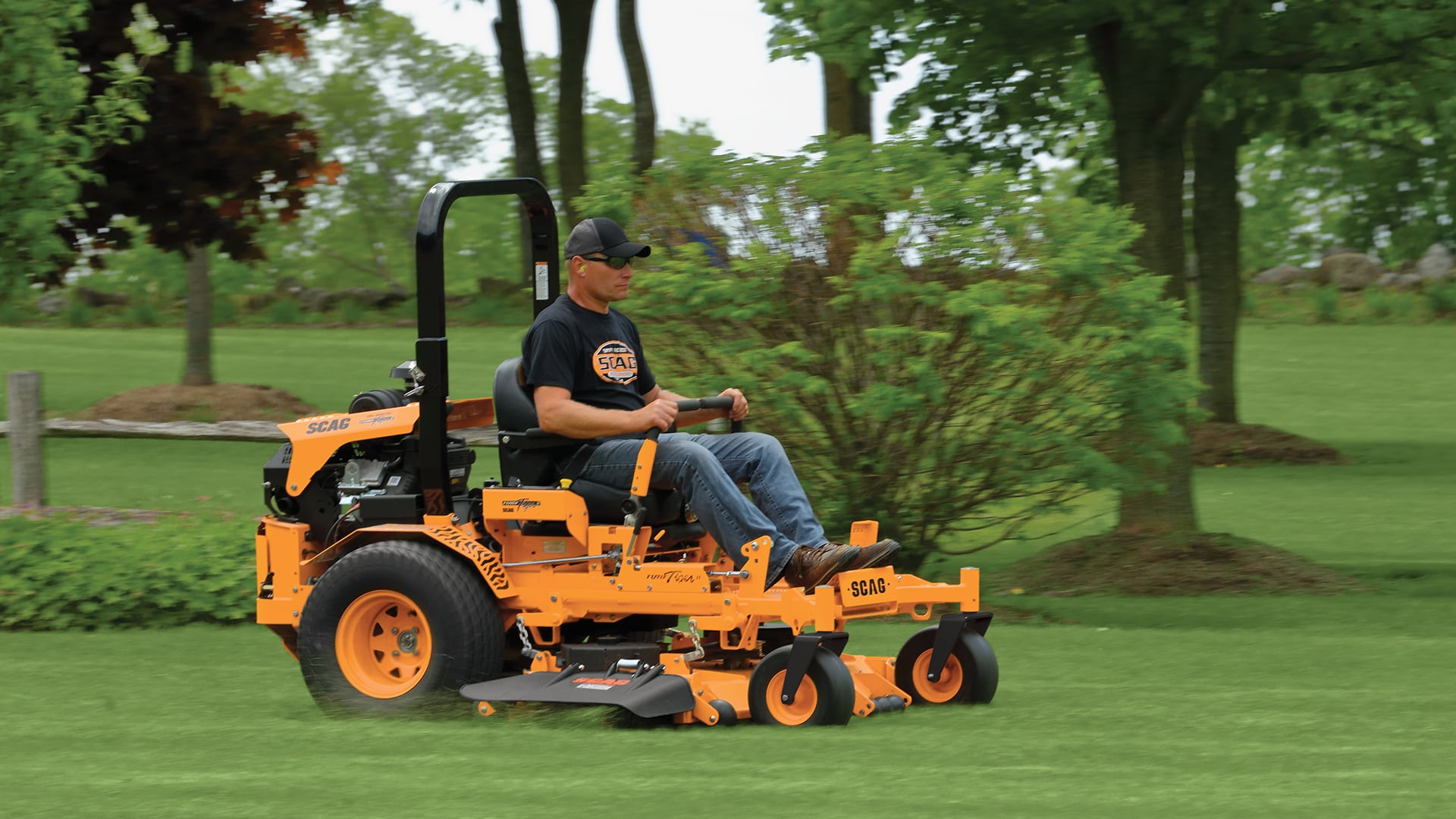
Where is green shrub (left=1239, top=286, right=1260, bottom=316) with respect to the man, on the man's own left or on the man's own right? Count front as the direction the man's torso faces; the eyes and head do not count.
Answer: on the man's own left

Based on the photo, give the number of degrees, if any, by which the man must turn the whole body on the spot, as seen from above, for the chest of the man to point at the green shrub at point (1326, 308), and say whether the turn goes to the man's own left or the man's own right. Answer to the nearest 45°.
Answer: approximately 90° to the man's own left

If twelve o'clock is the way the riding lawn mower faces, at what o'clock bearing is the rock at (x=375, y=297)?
The rock is roughly at 7 o'clock from the riding lawn mower.

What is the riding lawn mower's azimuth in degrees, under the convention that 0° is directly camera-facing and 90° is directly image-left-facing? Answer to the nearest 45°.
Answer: approximately 315°

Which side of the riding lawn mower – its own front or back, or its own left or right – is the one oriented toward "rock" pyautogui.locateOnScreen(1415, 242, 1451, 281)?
left

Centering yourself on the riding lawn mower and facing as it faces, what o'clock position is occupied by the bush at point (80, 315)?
The bush is roughly at 7 o'clock from the riding lawn mower.

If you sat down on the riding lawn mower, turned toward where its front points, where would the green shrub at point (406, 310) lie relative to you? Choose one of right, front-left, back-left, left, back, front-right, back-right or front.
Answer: back-left

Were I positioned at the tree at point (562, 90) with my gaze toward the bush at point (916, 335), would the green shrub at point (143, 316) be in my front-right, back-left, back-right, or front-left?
back-right

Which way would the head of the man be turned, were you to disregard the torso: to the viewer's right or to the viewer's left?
to the viewer's right

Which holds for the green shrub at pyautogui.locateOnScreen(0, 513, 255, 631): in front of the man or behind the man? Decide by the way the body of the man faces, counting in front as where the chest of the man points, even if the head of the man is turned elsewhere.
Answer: behind

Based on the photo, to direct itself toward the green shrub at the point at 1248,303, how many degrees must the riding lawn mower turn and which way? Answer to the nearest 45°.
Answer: approximately 90° to its left

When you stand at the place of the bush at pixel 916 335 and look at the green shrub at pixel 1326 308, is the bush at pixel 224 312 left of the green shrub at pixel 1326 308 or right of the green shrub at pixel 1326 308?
left

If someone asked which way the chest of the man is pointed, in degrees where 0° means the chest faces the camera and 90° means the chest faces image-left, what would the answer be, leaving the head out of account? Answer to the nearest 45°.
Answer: approximately 315°

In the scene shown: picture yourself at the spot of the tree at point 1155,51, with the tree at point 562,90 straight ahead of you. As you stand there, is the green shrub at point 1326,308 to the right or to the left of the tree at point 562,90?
right
